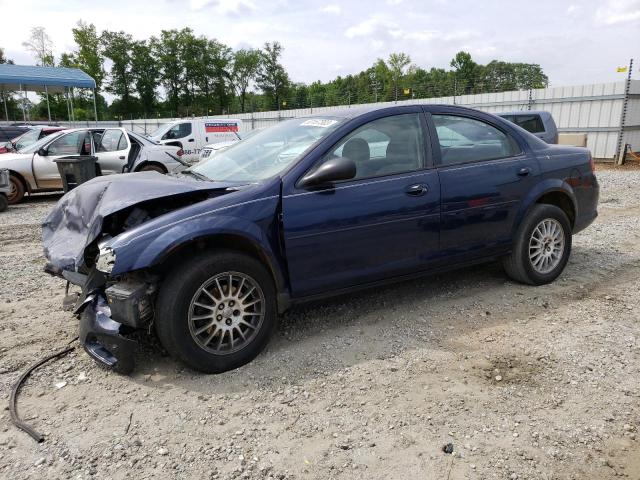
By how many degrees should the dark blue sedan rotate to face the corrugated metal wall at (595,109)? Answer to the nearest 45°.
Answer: approximately 180°

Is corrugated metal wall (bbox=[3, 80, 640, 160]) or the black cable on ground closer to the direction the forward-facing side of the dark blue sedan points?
the black cable on ground

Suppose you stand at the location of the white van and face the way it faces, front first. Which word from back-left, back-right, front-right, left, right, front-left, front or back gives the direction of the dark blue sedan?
left

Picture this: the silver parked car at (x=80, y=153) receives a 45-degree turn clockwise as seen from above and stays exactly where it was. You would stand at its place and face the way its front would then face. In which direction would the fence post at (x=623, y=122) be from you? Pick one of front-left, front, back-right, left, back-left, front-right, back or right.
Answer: back-right

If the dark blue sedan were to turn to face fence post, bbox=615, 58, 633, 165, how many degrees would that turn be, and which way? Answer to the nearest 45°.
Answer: approximately 180°

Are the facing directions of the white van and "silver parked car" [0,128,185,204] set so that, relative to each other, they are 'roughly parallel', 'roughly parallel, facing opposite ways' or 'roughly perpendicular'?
roughly parallel

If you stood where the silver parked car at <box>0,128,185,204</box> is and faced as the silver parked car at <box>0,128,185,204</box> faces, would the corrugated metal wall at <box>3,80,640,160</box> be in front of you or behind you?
behind

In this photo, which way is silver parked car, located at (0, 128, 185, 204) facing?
to the viewer's left

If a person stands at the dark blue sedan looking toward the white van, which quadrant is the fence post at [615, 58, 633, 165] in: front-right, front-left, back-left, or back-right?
front-right

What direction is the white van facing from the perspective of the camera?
to the viewer's left
